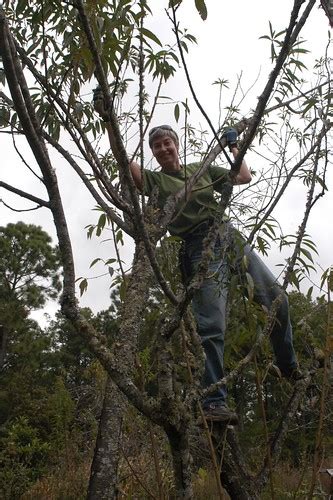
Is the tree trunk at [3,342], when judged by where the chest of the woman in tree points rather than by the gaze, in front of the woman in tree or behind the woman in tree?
behind

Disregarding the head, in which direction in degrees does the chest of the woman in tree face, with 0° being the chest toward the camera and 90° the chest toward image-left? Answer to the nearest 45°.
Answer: approximately 0°

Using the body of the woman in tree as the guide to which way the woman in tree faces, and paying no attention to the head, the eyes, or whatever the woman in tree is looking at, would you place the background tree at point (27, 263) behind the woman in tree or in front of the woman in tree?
behind
